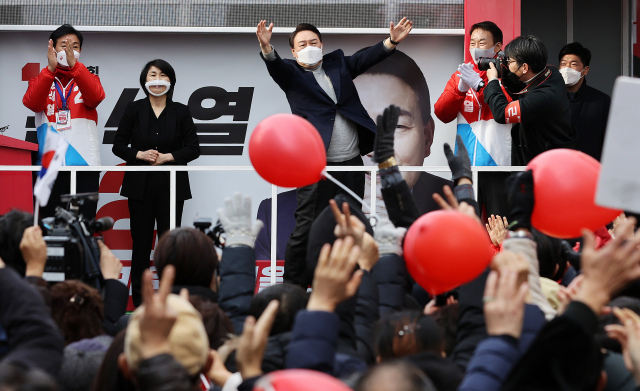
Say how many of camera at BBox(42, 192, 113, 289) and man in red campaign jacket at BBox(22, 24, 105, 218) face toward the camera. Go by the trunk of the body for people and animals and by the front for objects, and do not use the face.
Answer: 1

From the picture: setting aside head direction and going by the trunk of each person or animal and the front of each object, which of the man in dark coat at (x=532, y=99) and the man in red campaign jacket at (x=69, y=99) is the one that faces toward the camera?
the man in red campaign jacket

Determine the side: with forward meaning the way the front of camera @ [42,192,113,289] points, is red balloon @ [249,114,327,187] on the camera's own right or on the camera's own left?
on the camera's own right

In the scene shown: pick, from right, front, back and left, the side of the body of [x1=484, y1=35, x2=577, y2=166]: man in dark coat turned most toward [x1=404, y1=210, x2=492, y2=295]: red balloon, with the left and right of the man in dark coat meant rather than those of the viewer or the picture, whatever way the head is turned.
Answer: left

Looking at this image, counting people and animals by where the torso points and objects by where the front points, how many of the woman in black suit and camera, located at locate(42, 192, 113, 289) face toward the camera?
1

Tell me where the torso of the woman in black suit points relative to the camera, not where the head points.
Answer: toward the camera

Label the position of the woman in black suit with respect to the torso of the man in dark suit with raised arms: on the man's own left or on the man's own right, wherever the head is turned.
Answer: on the man's own right

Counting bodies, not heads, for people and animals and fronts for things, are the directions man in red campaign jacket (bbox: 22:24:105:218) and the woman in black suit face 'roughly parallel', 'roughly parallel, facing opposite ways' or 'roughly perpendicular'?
roughly parallel

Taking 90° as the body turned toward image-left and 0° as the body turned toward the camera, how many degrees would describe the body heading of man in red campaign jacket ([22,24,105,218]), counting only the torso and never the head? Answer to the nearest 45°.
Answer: approximately 0°

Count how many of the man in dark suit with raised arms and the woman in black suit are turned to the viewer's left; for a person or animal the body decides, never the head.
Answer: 0

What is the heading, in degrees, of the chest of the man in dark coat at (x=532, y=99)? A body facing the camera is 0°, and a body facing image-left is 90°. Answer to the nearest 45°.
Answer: approximately 90°

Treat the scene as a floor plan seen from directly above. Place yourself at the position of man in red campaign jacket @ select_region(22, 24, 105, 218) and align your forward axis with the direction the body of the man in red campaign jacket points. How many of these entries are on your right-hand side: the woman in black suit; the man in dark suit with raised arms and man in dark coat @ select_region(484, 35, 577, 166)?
0

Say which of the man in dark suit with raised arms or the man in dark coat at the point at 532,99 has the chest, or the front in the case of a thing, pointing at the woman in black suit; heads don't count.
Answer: the man in dark coat

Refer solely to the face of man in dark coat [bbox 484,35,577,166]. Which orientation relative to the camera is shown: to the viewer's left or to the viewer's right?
to the viewer's left

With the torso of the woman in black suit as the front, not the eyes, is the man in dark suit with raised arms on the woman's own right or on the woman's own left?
on the woman's own left

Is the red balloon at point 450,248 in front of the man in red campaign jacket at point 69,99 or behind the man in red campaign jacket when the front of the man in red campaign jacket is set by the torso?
in front

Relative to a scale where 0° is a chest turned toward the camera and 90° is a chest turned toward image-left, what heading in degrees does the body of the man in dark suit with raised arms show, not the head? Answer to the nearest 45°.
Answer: approximately 0°
